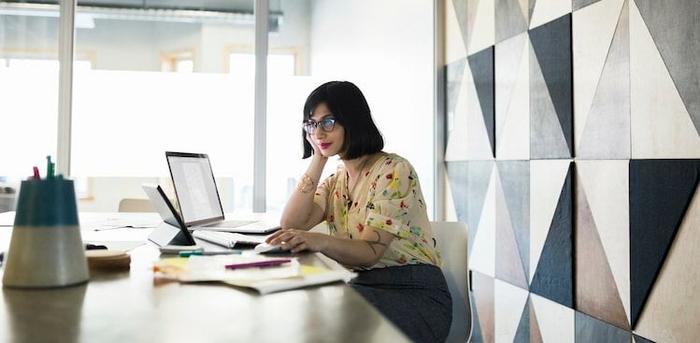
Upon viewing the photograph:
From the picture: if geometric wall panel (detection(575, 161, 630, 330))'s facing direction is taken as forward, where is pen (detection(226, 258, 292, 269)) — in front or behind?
in front

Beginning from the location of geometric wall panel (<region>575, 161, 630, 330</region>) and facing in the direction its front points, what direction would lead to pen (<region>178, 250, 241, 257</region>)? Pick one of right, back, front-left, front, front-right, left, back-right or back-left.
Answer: front

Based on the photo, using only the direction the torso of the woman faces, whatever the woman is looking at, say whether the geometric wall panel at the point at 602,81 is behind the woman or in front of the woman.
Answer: behind

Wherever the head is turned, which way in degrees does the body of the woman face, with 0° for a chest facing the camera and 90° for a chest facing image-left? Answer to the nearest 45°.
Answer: approximately 45°

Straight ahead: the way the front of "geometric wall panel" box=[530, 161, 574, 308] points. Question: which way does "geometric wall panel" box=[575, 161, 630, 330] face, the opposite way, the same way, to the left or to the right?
the same way

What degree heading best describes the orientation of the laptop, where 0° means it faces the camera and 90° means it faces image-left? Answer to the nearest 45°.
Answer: approximately 315°

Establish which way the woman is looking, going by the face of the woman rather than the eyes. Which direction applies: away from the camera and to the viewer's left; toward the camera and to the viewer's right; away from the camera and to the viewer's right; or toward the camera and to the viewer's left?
toward the camera and to the viewer's left

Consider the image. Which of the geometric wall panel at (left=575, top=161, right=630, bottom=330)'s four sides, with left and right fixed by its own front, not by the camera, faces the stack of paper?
front

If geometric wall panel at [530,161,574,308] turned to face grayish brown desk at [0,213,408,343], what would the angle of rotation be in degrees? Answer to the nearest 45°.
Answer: approximately 45° to its left

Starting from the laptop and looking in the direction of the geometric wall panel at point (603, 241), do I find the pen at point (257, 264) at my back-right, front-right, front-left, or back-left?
front-right

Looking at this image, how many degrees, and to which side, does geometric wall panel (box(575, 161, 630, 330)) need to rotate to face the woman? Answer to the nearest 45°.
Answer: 0° — it already faces them

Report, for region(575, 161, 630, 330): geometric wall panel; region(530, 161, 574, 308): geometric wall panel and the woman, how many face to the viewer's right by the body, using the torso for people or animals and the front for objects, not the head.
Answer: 0

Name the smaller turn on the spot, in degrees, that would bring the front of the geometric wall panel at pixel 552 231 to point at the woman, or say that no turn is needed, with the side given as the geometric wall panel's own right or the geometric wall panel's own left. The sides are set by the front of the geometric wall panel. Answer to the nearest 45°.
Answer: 0° — it already faces them

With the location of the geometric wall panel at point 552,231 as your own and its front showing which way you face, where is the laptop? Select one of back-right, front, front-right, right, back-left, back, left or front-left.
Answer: front
